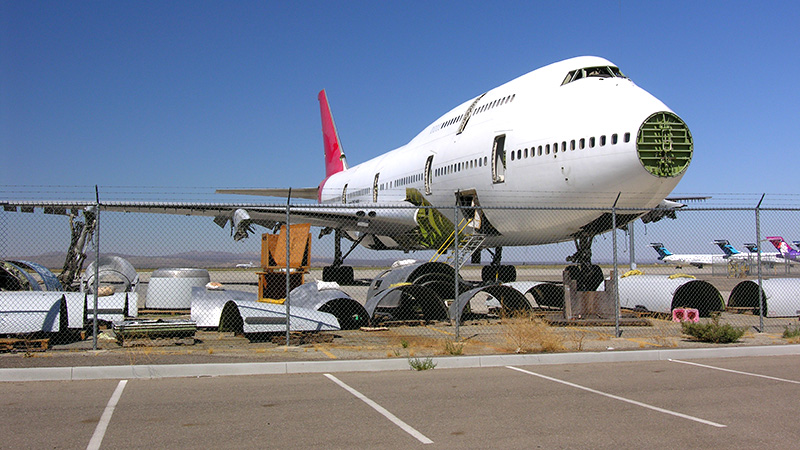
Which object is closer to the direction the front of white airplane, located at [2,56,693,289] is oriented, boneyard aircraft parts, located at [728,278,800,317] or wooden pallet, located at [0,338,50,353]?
the boneyard aircraft parts

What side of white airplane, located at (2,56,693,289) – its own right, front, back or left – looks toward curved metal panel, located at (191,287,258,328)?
right

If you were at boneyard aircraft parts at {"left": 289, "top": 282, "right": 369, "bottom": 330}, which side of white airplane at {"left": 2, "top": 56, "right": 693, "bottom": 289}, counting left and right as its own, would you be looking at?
right

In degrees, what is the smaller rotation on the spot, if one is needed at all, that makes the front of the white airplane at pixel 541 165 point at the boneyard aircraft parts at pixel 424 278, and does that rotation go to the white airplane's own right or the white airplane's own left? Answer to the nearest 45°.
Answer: approximately 45° to the white airplane's own right

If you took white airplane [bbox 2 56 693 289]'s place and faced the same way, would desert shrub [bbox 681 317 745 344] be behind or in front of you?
in front

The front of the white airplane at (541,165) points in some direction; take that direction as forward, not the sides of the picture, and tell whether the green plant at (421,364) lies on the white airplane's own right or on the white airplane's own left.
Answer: on the white airplane's own right

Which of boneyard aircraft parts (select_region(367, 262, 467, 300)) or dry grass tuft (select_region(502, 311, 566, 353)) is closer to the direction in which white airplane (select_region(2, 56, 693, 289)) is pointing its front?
the dry grass tuft

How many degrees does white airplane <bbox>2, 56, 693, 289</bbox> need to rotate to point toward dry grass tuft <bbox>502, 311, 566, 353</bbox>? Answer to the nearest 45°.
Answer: approximately 45° to its right

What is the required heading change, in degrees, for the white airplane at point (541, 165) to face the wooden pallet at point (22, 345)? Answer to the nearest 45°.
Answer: approximately 90° to its right

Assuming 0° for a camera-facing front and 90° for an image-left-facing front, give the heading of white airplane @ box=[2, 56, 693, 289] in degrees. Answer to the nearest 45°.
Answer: approximately 315°
